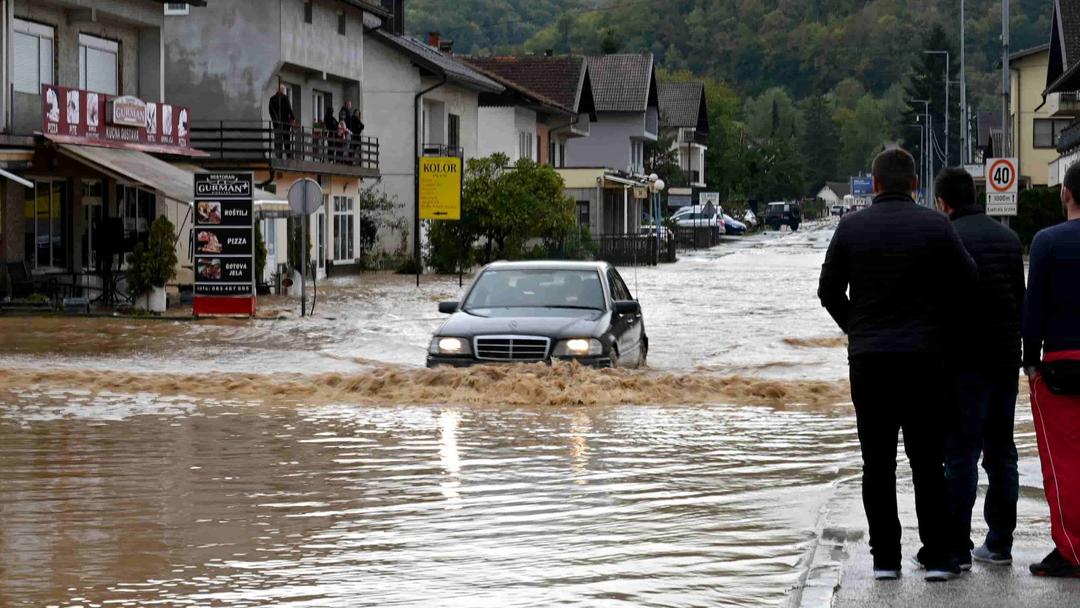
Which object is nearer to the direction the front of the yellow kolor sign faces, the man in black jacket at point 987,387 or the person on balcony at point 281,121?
the man in black jacket

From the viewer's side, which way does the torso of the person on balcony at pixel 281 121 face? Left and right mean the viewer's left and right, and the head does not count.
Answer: facing the viewer and to the right of the viewer

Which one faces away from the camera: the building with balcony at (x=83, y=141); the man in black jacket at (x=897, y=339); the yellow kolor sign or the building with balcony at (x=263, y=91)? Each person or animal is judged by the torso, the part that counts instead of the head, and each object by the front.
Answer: the man in black jacket

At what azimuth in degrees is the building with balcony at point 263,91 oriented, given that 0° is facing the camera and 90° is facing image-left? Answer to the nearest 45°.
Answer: approximately 315°

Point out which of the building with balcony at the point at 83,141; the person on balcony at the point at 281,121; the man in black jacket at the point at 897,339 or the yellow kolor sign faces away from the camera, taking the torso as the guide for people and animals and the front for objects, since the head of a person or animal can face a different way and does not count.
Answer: the man in black jacket

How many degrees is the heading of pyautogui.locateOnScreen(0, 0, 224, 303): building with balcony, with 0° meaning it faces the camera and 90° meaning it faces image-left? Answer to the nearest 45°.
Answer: approximately 315°

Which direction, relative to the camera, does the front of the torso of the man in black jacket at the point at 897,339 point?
away from the camera

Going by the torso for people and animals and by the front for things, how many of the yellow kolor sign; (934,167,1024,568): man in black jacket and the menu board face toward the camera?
2

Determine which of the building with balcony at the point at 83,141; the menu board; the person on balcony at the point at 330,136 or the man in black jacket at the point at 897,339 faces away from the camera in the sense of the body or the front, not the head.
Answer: the man in black jacket

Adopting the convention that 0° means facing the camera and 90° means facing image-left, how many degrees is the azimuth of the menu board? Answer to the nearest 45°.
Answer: approximately 0°

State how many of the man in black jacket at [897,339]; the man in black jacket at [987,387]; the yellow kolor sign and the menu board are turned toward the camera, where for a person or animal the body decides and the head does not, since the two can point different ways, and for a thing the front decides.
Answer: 2
